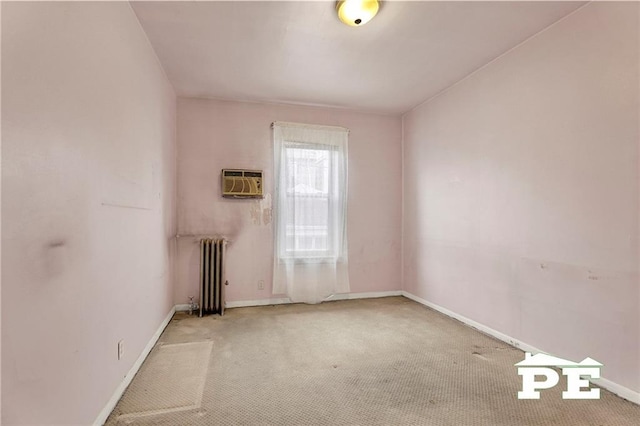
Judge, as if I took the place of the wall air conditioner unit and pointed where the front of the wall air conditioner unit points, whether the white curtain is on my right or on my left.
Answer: on my left

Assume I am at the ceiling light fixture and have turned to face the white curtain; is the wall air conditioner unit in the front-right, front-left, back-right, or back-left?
front-left

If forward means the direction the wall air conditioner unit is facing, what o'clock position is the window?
The window is roughly at 9 o'clock from the wall air conditioner unit.

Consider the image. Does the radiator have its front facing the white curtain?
no

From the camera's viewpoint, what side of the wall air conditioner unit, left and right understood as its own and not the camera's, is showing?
front

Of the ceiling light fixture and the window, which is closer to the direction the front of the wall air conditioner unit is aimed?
the ceiling light fixture

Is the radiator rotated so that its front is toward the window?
no

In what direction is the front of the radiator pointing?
toward the camera

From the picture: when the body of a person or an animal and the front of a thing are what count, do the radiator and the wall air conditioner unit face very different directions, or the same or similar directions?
same or similar directions

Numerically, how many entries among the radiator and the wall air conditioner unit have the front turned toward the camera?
2

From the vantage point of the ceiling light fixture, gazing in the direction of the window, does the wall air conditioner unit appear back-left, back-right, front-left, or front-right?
front-left
